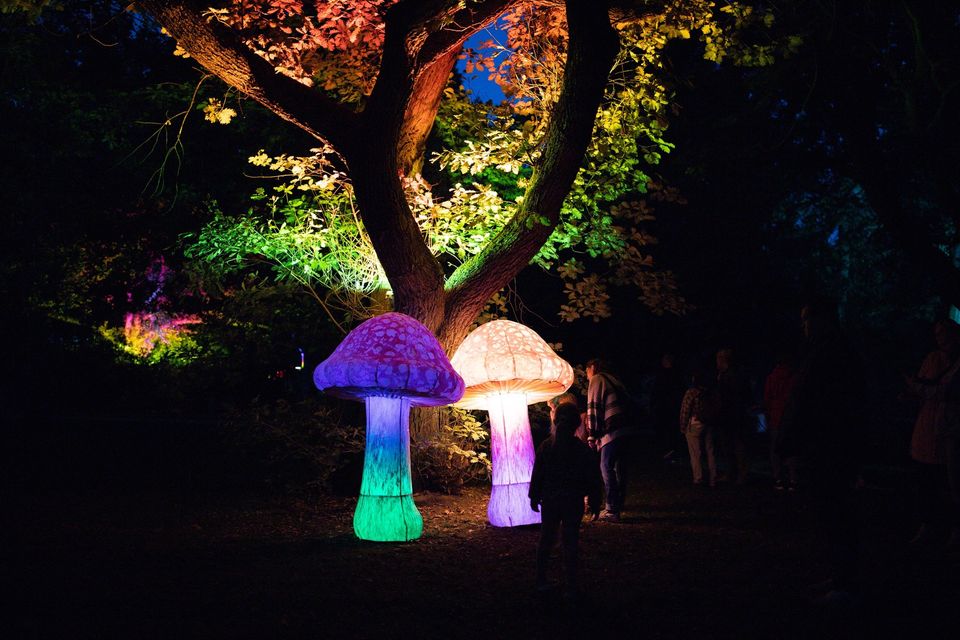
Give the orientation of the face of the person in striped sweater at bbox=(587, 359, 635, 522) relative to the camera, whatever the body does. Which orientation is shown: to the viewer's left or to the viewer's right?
to the viewer's left

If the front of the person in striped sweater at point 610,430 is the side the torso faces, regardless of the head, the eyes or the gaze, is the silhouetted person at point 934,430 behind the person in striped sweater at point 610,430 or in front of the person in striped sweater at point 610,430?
behind

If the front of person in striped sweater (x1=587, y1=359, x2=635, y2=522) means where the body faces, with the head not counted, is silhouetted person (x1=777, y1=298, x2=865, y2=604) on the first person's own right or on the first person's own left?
on the first person's own left

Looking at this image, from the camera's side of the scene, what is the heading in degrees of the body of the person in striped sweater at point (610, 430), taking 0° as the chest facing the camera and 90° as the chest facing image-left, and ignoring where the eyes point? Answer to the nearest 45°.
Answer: approximately 90°
